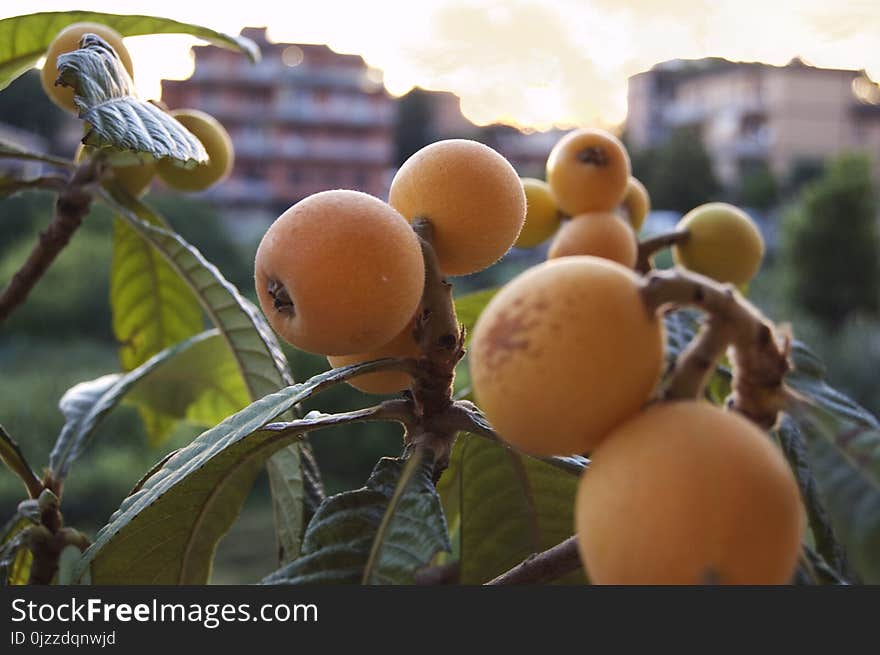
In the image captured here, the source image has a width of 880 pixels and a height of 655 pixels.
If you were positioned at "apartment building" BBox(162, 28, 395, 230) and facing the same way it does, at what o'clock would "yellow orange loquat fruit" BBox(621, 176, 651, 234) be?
The yellow orange loquat fruit is roughly at 12 o'clock from the apartment building.

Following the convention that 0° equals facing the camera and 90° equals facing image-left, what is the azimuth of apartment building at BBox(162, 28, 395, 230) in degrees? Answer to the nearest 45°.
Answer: approximately 0°

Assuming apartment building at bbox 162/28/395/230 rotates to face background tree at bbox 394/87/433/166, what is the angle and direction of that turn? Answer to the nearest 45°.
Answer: approximately 135° to its left

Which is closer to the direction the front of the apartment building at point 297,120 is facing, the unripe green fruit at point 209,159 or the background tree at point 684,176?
the unripe green fruit

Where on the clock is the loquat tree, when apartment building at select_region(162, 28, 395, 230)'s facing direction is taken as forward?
The loquat tree is roughly at 12 o'clock from the apartment building.

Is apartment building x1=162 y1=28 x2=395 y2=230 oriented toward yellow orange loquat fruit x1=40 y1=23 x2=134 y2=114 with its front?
yes

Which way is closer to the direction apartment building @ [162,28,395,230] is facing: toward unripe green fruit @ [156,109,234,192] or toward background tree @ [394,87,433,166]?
the unripe green fruit

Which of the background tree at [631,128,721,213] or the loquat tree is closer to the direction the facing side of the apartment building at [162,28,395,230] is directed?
the loquat tree

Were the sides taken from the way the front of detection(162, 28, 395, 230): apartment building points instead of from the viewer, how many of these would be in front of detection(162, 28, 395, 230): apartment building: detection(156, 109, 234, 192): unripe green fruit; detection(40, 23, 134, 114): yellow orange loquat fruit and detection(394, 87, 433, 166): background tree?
2

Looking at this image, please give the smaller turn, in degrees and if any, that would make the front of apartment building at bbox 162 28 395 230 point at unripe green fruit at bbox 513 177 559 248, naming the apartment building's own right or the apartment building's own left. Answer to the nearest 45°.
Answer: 0° — it already faces it

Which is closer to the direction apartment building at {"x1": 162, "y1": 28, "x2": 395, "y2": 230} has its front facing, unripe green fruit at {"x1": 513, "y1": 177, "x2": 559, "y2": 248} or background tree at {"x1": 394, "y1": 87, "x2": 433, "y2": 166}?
the unripe green fruit
